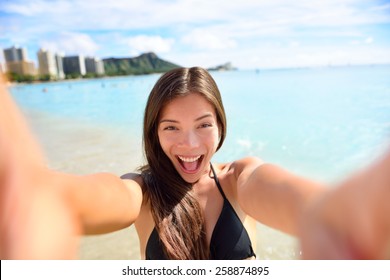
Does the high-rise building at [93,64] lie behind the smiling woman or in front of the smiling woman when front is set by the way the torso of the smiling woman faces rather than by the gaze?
behind

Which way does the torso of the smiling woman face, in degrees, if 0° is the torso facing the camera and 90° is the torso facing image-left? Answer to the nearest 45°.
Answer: approximately 0°

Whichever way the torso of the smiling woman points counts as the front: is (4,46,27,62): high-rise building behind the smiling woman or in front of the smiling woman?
behind

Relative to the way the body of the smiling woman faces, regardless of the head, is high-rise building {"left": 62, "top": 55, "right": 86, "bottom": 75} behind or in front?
behind

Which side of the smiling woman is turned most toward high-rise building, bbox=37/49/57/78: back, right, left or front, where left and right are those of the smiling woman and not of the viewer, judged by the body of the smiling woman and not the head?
back
